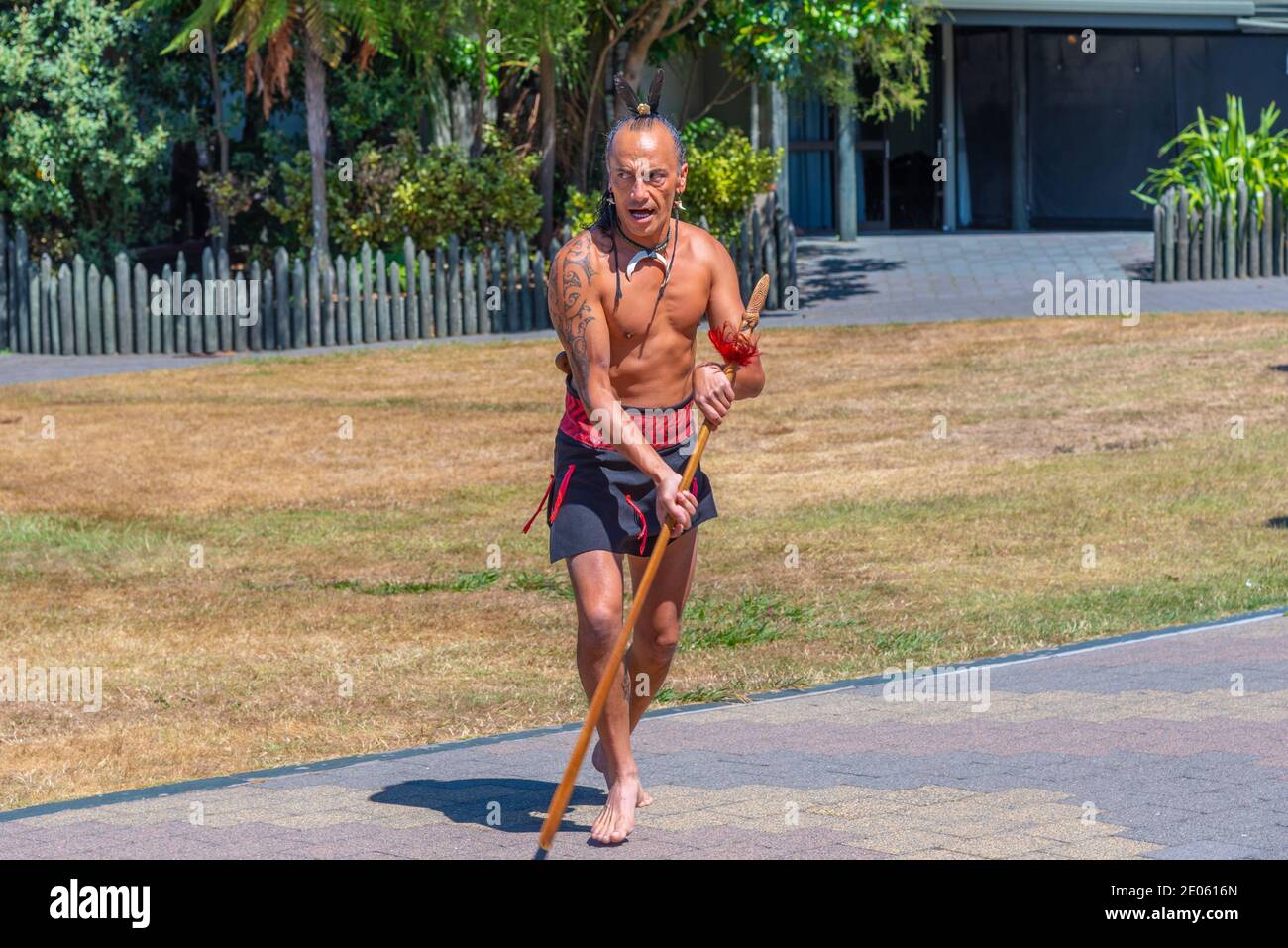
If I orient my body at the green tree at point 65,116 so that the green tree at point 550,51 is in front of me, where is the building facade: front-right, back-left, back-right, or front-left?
front-left

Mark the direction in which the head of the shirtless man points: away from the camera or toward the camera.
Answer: toward the camera

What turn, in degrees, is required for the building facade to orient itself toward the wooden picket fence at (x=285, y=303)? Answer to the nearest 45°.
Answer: approximately 45° to its right

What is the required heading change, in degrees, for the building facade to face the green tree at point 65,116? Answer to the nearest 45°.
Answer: approximately 45° to its right

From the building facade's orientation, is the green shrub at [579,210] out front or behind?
out front

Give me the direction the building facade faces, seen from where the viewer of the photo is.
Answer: facing the viewer

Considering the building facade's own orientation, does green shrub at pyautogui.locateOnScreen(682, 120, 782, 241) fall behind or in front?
in front

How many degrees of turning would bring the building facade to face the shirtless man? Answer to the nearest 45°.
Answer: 0° — it already faces them

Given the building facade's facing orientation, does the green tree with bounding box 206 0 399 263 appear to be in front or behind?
in front
